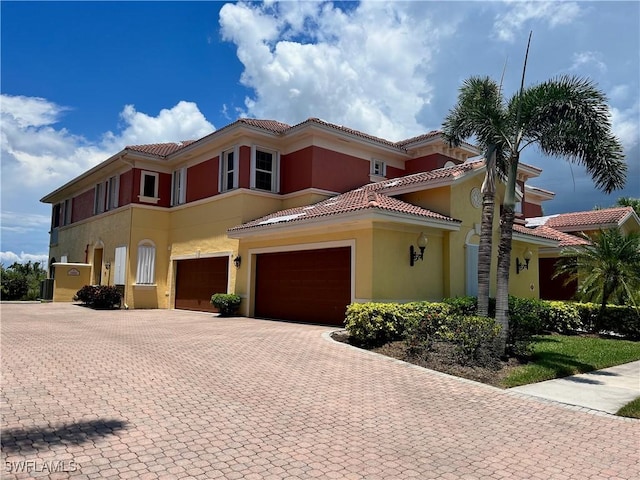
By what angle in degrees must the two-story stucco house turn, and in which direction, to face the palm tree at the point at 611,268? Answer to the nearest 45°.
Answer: approximately 90° to its left

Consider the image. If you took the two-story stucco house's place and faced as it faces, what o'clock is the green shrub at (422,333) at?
The green shrub is roughly at 10 o'clock from the two-story stucco house.

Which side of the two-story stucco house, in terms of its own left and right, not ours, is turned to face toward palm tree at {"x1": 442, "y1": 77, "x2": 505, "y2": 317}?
left

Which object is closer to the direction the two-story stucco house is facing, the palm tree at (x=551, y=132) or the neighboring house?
the palm tree

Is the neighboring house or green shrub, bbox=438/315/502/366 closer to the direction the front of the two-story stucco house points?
the green shrub

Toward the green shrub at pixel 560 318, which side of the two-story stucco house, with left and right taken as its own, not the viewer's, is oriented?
left
